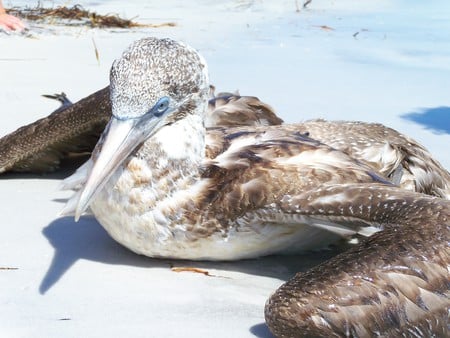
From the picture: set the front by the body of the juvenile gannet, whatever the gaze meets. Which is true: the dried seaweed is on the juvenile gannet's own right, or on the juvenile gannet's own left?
on the juvenile gannet's own right

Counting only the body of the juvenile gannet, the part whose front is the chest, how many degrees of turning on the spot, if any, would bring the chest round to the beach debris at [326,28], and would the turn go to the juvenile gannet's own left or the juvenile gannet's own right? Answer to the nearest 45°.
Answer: approximately 135° to the juvenile gannet's own right

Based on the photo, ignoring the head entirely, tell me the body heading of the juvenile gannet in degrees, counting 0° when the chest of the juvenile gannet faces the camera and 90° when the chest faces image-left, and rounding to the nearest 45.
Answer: approximately 45°
